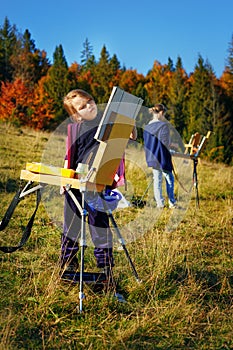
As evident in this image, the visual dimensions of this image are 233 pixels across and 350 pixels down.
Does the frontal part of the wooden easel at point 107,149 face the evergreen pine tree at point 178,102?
no

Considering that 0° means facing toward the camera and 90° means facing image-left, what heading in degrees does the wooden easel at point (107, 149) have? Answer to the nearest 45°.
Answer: approximately 135°
